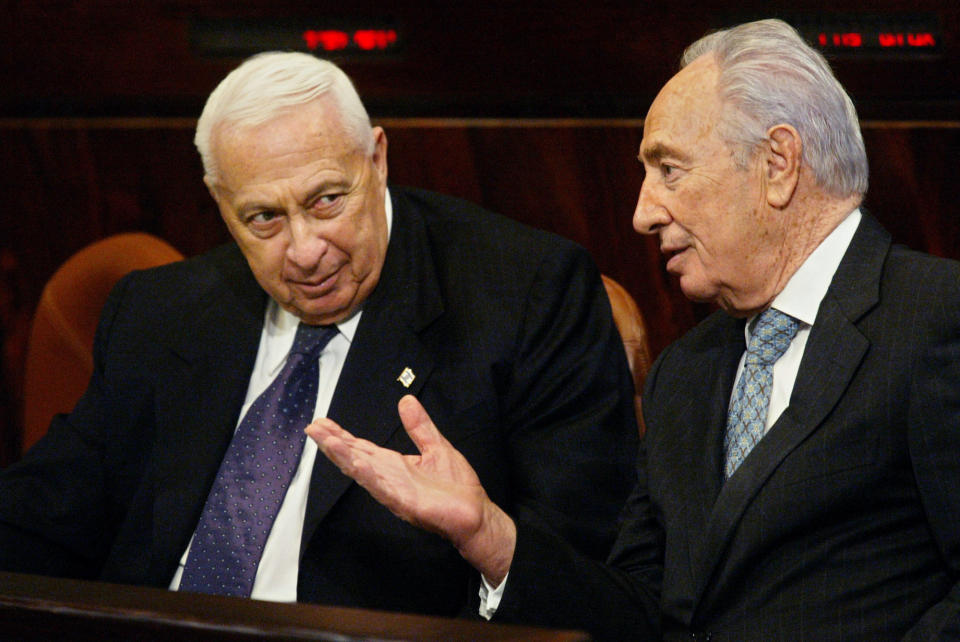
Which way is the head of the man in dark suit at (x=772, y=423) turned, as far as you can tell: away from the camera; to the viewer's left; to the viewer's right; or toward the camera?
to the viewer's left

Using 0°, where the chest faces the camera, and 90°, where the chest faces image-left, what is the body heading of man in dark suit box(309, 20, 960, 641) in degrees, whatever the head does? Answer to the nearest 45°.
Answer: approximately 45°

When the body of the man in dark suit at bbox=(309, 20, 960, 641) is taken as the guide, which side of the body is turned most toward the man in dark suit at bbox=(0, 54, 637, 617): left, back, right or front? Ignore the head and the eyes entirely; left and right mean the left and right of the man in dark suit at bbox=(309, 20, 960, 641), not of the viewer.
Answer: right
